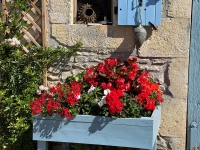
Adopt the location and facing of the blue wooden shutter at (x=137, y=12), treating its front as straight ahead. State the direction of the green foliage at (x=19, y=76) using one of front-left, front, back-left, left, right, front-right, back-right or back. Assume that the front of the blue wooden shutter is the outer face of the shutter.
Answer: right

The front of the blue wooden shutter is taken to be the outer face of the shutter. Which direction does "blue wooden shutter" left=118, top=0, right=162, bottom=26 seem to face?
toward the camera
